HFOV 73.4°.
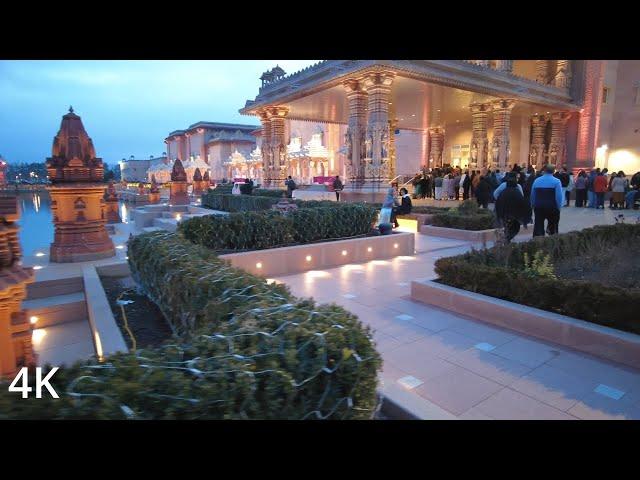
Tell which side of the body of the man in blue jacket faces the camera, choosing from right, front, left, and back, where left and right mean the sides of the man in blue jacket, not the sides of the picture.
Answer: back

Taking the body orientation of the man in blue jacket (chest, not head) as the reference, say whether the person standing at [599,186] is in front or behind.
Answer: in front

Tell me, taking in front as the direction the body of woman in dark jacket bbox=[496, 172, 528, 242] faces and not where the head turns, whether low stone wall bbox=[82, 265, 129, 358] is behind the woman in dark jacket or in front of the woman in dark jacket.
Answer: behind

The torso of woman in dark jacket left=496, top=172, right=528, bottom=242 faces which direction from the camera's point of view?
away from the camera

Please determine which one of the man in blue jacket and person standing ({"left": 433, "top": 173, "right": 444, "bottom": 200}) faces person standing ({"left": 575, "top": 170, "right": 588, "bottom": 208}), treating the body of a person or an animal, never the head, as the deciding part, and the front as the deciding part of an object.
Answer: the man in blue jacket

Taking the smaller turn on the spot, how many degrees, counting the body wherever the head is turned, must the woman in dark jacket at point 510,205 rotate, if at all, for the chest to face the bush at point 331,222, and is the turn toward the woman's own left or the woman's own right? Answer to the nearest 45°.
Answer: approximately 90° to the woman's own left

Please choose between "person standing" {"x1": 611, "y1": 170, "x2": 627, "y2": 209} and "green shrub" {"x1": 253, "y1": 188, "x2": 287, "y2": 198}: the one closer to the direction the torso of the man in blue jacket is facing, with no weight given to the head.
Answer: the person standing

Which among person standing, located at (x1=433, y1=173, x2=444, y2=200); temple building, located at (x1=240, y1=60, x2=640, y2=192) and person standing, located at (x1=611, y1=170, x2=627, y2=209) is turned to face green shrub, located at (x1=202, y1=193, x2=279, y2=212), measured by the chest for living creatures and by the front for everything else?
the temple building

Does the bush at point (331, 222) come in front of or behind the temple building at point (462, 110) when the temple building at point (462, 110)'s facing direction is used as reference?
in front
